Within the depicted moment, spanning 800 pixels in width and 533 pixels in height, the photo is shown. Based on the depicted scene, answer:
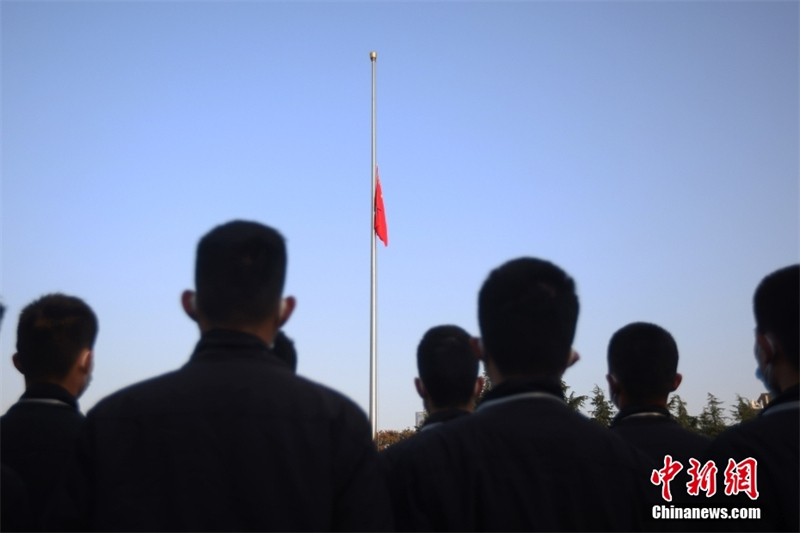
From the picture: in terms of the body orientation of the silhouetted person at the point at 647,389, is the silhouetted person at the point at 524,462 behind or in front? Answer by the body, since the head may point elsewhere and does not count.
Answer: behind

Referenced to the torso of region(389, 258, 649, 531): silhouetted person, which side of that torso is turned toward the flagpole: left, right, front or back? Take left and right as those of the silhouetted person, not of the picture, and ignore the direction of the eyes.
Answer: front

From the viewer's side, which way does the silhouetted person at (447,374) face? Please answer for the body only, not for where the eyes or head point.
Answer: away from the camera

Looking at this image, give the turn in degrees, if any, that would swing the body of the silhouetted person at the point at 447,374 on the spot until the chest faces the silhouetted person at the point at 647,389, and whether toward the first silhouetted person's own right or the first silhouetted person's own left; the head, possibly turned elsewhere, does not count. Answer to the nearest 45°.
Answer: approximately 90° to the first silhouetted person's own right

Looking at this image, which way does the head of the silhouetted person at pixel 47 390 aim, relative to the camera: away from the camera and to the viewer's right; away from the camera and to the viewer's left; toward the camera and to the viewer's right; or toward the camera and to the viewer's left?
away from the camera and to the viewer's right

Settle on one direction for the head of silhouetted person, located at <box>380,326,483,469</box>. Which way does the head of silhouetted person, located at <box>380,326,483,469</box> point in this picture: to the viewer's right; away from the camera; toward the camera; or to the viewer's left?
away from the camera

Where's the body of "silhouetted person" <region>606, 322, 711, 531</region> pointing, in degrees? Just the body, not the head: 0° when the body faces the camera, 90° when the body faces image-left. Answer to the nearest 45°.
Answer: approximately 180°

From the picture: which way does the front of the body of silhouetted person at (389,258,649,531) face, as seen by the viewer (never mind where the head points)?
away from the camera

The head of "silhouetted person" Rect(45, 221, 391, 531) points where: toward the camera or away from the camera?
away from the camera

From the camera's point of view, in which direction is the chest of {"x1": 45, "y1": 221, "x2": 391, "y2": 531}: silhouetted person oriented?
away from the camera

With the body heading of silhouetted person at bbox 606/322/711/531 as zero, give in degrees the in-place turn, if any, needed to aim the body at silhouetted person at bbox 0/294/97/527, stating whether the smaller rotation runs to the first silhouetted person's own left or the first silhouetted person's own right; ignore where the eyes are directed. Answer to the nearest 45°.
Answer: approximately 135° to the first silhouetted person's own left

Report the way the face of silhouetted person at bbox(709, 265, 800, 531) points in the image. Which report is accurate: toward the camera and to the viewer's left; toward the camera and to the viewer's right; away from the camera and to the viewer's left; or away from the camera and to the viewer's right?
away from the camera and to the viewer's left

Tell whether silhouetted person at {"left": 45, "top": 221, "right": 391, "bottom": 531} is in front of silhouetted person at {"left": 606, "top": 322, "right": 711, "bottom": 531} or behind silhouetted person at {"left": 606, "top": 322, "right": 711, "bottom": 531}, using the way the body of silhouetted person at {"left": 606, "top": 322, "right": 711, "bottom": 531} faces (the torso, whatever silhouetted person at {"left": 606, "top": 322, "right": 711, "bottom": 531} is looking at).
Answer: behind
